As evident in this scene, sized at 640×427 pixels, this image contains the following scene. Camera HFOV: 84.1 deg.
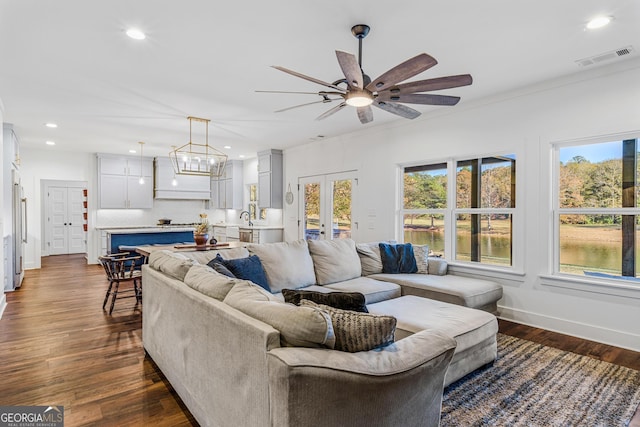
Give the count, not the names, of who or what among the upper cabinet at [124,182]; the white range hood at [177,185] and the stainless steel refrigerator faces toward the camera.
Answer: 2

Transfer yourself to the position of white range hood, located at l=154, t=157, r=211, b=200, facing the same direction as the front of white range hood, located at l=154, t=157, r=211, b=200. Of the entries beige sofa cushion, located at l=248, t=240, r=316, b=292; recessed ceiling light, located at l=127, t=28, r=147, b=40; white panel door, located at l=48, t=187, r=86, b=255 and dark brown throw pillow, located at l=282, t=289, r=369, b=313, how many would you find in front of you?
3

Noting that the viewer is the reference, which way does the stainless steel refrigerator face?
facing to the right of the viewer

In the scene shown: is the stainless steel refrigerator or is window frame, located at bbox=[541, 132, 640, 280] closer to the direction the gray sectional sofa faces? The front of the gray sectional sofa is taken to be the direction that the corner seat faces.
the window frame

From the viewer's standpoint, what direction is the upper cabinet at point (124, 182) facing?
toward the camera

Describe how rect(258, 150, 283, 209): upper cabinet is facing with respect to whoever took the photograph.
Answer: facing the viewer and to the left of the viewer

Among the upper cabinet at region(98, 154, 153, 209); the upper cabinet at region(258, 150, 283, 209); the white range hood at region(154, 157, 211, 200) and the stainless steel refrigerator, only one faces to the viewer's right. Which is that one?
the stainless steel refrigerator

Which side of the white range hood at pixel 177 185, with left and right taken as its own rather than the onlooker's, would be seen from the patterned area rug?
front

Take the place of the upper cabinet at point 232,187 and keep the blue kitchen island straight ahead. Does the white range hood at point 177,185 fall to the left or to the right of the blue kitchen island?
right

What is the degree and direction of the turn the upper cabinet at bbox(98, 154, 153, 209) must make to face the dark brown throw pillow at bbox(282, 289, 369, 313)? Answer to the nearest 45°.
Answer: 0° — it already faces it

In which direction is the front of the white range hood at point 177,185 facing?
toward the camera

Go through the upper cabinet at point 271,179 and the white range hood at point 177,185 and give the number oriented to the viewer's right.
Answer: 0
